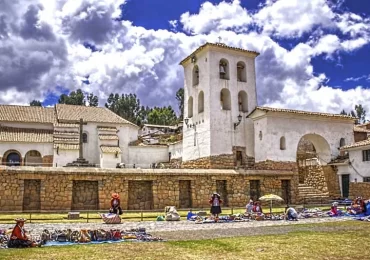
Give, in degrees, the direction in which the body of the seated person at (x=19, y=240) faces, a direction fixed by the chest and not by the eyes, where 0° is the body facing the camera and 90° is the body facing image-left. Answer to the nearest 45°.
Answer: approximately 270°

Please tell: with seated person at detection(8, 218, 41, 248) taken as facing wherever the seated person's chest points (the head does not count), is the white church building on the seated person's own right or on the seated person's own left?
on the seated person's own left

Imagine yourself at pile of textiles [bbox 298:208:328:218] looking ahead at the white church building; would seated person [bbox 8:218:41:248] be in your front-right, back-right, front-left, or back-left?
back-left
